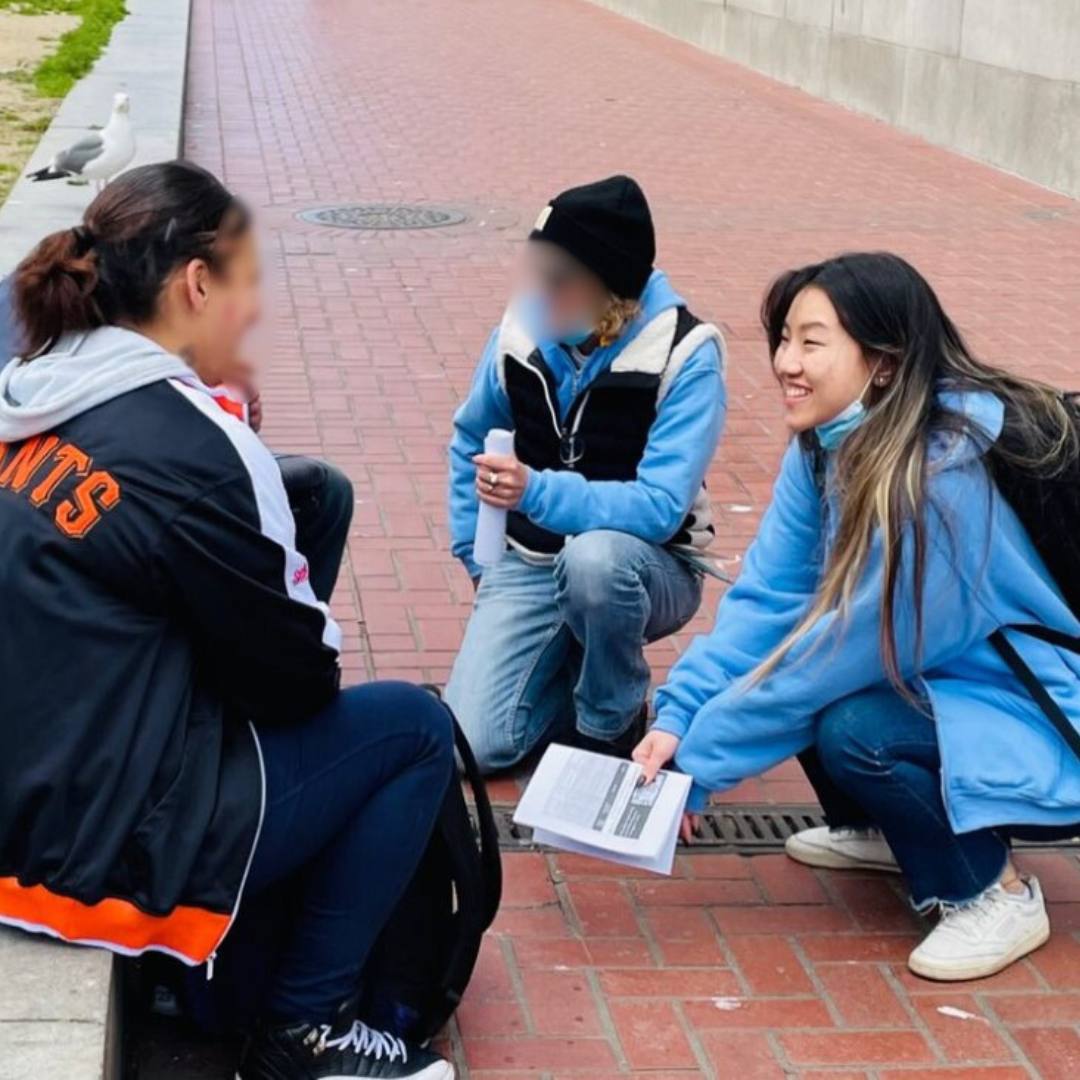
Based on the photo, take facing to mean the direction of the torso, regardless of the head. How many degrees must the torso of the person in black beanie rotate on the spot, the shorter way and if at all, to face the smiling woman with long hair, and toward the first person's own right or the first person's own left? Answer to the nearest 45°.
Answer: approximately 90° to the first person's own left

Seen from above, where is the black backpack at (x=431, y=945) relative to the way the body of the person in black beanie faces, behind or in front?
in front

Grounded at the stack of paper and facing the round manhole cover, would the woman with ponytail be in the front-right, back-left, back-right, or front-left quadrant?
back-left

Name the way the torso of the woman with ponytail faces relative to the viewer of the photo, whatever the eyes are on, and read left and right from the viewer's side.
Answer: facing away from the viewer and to the right of the viewer

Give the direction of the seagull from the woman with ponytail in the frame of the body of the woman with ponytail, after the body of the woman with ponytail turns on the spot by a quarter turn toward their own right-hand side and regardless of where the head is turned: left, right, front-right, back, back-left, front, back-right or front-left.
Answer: back-left

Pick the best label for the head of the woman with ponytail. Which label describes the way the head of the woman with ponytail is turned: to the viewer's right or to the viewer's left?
to the viewer's right

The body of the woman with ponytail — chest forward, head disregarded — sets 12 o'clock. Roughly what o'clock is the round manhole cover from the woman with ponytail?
The round manhole cover is roughly at 11 o'clock from the woman with ponytail.

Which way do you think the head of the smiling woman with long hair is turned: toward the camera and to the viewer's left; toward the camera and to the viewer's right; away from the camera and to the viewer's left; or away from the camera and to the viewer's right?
toward the camera and to the viewer's left

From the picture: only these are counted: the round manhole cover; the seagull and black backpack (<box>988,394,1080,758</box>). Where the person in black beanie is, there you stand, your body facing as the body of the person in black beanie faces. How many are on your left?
1

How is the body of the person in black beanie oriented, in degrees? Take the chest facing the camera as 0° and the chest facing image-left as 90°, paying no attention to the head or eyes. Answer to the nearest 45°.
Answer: approximately 45°

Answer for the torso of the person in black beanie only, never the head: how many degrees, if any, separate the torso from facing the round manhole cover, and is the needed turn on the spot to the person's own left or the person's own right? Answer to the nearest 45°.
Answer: approximately 135° to the person's own right

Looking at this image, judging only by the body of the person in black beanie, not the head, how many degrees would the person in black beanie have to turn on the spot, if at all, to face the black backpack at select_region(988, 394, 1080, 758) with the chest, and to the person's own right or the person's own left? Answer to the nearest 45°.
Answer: approximately 90° to the person's own left
